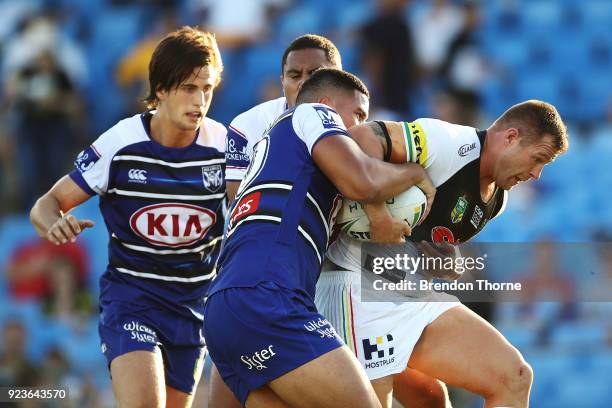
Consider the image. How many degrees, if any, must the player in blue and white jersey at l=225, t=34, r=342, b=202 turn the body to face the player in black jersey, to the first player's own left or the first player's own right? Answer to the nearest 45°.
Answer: approximately 45° to the first player's own left

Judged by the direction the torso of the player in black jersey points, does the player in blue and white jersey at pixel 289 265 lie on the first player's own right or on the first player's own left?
on the first player's own right

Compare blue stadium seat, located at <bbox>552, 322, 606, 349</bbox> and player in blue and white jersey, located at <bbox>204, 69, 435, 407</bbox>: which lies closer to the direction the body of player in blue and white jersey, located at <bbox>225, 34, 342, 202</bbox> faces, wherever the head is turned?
the player in blue and white jersey

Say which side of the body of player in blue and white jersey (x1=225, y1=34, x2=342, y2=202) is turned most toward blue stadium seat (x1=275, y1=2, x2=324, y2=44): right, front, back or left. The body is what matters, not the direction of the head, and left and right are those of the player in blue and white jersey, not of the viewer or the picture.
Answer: back

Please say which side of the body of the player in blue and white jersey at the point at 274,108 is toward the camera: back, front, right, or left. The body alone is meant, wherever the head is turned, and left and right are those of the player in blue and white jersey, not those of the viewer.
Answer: front

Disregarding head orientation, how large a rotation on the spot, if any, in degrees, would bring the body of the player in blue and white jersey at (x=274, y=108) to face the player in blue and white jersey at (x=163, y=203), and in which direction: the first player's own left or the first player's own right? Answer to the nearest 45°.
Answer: approximately 90° to the first player's own right
